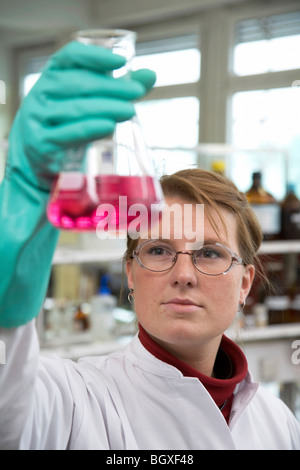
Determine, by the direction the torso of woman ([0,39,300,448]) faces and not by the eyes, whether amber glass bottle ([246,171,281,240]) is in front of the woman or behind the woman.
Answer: behind

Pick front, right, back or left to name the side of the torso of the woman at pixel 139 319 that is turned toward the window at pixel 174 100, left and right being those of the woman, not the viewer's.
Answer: back

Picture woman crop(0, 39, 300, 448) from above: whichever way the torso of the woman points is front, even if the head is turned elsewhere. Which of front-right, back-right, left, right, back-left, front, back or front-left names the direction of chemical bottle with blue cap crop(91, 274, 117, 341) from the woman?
back

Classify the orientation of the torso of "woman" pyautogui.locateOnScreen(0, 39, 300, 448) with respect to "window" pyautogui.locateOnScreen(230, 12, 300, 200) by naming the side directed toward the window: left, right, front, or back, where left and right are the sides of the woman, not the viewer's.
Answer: back

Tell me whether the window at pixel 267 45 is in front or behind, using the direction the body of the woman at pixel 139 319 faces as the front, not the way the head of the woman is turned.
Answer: behind

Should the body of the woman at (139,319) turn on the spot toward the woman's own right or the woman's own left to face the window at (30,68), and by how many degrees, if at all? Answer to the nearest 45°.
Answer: approximately 180°

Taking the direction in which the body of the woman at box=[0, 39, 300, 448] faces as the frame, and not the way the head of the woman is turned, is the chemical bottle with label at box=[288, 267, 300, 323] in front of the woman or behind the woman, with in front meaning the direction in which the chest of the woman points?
behind

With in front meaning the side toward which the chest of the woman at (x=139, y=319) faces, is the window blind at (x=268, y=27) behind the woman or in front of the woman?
behind

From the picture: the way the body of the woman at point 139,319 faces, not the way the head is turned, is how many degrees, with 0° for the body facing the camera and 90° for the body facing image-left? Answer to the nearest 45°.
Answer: approximately 0°
